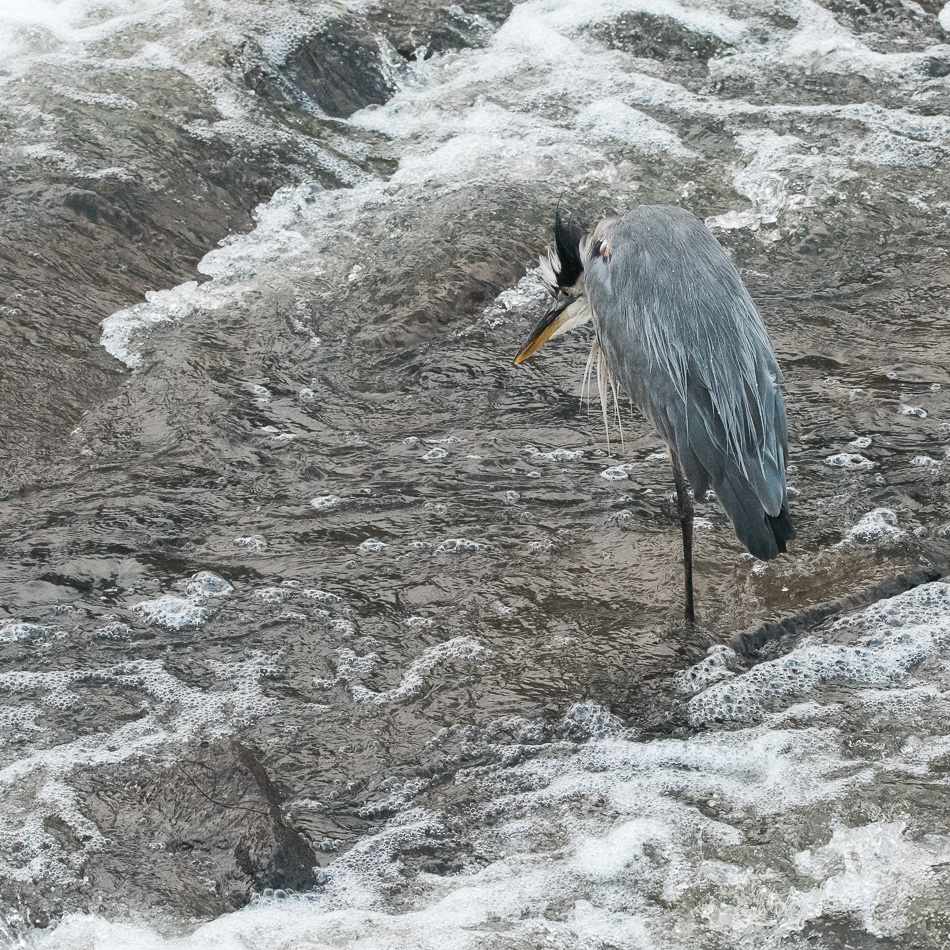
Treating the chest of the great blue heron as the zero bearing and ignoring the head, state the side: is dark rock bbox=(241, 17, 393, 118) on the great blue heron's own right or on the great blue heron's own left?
on the great blue heron's own right

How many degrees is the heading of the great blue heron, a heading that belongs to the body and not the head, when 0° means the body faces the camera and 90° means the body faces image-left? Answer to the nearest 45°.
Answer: approximately 90°

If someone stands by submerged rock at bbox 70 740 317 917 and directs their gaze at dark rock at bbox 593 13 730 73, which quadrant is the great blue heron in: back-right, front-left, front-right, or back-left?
front-right

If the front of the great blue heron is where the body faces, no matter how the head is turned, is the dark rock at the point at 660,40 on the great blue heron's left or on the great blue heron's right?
on the great blue heron's right

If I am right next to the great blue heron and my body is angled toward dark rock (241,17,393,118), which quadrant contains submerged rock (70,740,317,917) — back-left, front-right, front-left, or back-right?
back-left
